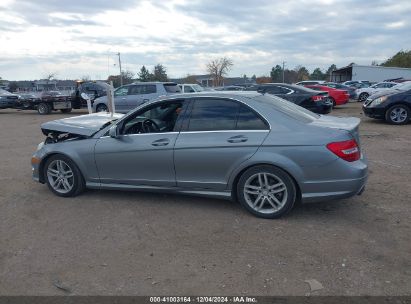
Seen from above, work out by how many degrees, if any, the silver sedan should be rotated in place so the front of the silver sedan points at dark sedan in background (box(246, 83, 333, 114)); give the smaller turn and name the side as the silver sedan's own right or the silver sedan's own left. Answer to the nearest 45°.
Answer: approximately 90° to the silver sedan's own right

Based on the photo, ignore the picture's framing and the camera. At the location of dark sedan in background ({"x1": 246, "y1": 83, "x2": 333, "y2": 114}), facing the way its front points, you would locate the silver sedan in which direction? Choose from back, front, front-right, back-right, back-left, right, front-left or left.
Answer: back-left

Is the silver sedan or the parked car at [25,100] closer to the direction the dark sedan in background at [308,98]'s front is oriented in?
the parked car

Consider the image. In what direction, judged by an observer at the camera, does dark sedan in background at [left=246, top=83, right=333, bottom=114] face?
facing away from the viewer and to the left of the viewer

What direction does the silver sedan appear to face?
to the viewer's left

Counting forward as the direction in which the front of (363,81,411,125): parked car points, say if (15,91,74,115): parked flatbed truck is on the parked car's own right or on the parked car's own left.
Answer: on the parked car's own right

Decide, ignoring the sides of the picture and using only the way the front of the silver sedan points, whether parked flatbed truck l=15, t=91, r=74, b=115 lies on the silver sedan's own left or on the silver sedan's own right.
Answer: on the silver sedan's own right

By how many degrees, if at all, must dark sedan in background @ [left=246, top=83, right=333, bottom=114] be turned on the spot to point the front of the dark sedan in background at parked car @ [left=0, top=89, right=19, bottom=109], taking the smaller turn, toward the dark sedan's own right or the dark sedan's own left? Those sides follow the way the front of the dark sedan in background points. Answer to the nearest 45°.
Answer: approximately 45° to the dark sedan's own left

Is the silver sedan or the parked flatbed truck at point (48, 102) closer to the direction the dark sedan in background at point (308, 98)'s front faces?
the parked flatbed truck

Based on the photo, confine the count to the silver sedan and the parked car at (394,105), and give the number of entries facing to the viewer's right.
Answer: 0

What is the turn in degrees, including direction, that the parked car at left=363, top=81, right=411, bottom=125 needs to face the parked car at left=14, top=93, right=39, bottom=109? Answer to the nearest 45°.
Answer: approximately 45° to its right
